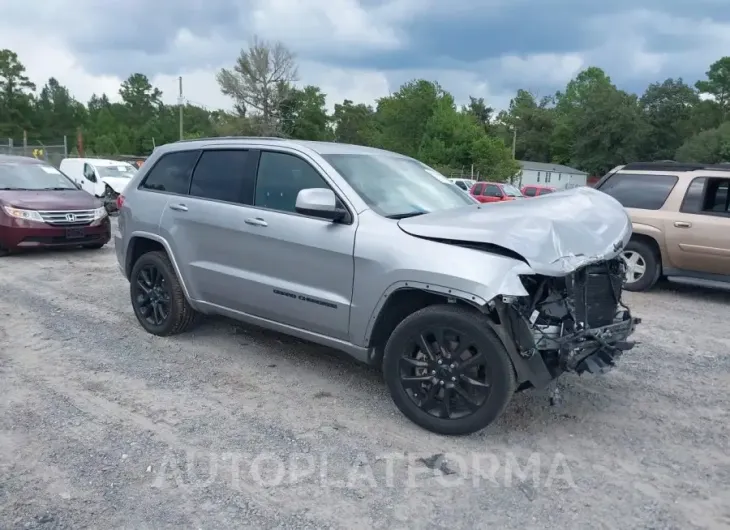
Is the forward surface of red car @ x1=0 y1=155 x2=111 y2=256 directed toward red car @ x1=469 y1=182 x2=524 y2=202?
no

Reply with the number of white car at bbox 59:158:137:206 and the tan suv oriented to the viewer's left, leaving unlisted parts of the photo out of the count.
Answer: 0

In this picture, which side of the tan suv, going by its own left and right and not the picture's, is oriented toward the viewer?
right

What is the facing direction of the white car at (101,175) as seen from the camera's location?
facing the viewer and to the right of the viewer

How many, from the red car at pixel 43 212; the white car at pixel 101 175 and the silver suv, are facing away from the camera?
0

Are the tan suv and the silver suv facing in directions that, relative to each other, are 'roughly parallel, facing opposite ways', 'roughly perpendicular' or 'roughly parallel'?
roughly parallel

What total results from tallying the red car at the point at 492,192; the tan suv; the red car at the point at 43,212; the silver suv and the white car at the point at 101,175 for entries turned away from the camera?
0

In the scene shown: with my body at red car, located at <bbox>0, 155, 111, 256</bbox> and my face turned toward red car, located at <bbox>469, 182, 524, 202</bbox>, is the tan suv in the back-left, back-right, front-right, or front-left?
front-right

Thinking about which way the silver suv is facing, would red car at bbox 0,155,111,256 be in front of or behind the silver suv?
behind

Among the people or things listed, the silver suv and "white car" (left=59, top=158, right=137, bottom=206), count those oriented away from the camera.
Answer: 0

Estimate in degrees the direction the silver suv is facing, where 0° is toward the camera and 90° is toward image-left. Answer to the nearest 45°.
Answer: approximately 315°
